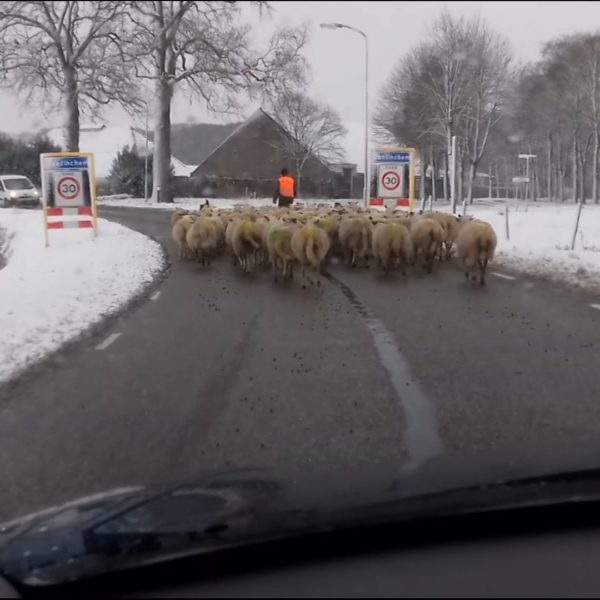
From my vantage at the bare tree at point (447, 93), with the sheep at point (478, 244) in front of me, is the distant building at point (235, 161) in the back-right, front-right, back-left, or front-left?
back-right

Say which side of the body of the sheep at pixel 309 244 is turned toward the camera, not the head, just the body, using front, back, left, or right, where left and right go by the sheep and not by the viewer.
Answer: back

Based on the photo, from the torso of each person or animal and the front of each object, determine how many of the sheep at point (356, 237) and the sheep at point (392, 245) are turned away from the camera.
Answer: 2

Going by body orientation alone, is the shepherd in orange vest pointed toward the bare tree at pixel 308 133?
yes

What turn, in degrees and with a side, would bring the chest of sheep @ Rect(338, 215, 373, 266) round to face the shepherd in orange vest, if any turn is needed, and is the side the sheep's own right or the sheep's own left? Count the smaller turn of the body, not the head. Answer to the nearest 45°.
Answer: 0° — it already faces them

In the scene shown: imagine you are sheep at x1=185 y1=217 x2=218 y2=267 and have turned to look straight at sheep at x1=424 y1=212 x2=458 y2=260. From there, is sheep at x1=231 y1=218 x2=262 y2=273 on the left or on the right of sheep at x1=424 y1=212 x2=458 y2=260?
right

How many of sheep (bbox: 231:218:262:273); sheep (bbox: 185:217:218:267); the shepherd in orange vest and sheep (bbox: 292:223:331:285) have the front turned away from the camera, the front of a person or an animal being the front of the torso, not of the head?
4

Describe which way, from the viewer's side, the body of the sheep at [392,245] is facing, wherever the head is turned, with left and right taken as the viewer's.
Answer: facing away from the viewer

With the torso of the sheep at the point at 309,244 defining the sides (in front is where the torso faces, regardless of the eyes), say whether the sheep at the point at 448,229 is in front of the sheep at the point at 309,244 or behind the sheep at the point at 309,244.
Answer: in front

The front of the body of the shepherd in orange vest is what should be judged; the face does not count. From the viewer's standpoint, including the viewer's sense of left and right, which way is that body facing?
facing away from the viewer

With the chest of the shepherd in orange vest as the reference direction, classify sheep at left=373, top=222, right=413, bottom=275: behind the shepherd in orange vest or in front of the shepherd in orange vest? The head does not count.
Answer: behind

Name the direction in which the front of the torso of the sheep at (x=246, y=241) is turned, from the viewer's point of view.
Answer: away from the camera

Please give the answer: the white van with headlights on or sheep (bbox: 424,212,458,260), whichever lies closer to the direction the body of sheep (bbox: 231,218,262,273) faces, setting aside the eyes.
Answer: the white van with headlights on

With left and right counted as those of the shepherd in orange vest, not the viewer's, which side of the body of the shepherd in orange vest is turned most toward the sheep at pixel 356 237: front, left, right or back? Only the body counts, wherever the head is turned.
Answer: back

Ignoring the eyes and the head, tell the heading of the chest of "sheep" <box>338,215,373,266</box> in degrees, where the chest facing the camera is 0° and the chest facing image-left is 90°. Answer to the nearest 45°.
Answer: approximately 180°

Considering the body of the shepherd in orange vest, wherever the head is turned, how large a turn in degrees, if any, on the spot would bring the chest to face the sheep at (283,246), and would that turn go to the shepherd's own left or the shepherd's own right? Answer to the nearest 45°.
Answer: approximately 180°

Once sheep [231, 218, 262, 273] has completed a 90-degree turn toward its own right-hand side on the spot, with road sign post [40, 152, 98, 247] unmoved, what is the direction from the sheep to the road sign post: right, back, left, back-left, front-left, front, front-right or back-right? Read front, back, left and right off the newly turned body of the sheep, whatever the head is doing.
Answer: back-left

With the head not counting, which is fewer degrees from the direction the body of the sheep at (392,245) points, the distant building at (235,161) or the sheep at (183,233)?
the distant building

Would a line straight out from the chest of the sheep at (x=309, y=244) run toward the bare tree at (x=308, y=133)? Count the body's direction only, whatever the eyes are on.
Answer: yes
